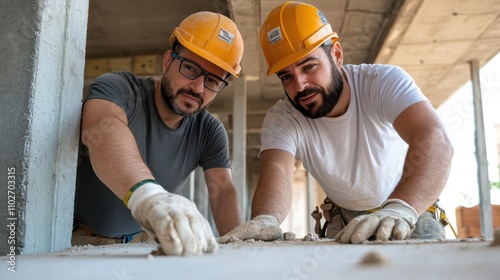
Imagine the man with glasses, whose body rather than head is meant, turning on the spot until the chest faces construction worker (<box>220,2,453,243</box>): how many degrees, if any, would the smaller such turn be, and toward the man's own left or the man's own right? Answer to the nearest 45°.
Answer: approximately 45° to the man's own left

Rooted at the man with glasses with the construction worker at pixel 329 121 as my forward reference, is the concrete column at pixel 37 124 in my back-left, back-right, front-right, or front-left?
back-right

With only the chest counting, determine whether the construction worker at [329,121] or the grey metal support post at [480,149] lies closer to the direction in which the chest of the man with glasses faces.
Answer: the construction worker

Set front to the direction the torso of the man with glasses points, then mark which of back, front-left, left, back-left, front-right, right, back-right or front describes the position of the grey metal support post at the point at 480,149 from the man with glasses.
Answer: left

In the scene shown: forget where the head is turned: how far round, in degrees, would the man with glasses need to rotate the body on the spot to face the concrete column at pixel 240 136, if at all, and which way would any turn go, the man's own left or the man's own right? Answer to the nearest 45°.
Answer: approximately 135° to the man's own left

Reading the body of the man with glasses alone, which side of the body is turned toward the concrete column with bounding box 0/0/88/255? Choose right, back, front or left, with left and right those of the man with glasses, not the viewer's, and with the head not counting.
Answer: right

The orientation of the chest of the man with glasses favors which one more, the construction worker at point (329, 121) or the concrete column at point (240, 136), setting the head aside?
the construction worker

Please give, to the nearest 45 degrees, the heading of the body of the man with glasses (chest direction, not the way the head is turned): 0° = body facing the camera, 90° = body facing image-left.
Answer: approximately 315°
